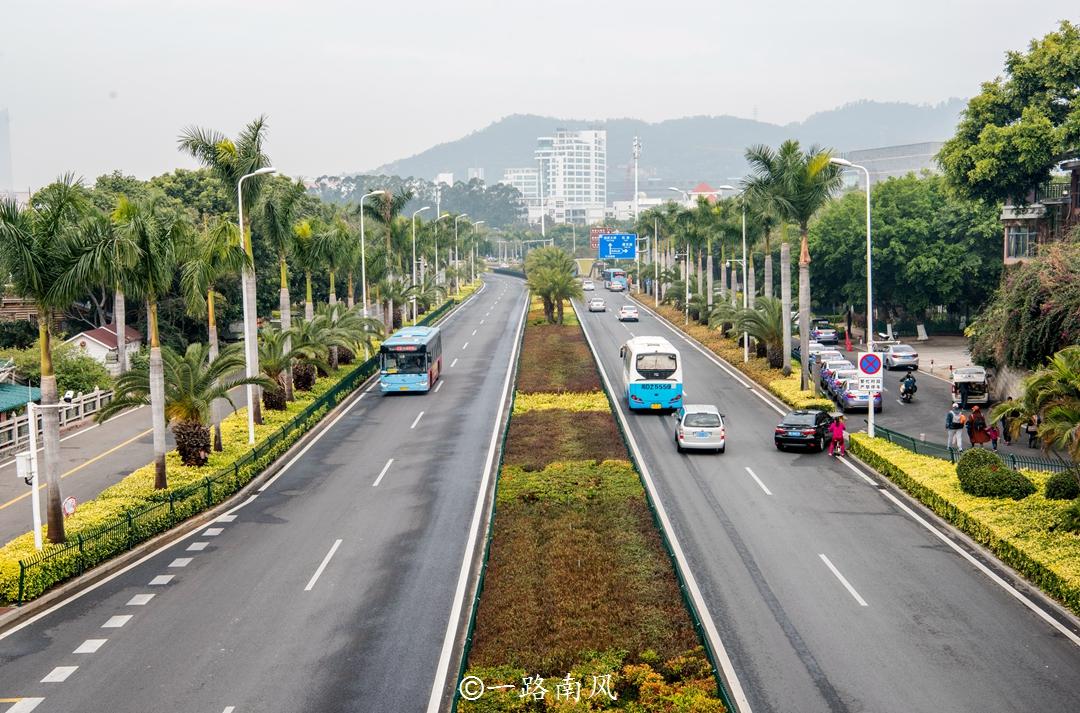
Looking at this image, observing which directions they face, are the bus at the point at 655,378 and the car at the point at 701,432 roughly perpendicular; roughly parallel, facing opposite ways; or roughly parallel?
roughly parallel

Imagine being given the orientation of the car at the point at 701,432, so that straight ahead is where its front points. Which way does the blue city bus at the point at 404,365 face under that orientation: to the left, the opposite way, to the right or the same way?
the opposite way

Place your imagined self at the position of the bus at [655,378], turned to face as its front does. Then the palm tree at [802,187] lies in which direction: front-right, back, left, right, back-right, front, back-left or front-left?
front-right

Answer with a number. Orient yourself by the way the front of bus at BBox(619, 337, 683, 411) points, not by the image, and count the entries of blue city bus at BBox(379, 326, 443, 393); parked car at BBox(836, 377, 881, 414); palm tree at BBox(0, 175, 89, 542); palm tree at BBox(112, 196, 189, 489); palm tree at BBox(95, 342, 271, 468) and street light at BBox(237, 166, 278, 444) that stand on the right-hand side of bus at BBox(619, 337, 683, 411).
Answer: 1

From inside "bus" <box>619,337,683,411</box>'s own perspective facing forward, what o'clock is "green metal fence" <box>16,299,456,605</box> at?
The green metal fence is roughly at 7 o'clock from the bus.

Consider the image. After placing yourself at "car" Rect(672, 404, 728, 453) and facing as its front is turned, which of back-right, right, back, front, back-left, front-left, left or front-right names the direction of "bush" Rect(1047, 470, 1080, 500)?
back-right

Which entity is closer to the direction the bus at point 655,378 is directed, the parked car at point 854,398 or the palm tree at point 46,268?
the parked car

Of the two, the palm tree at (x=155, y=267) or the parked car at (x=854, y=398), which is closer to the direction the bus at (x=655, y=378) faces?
the parked car

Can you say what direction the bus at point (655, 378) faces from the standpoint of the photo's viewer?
facing away from the viewer

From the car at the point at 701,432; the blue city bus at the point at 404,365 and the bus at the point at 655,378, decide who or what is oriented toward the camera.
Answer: the blue city bus

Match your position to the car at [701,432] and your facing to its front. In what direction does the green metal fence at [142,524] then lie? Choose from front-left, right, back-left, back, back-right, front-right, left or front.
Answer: back-left

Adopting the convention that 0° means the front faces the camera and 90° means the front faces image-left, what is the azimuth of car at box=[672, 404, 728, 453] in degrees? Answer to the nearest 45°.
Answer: approximately 180°

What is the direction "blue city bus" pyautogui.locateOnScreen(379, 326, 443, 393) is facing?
toward the camera

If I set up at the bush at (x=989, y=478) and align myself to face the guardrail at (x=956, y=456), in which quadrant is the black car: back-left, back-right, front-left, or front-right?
front-left

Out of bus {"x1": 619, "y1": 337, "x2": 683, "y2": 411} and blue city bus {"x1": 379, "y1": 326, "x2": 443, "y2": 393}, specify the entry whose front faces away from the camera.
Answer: the bus

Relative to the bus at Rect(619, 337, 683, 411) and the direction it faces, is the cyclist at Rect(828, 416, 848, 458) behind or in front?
behind

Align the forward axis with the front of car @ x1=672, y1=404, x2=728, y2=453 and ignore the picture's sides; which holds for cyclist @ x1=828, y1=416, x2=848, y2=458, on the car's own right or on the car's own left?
on the car's own right
